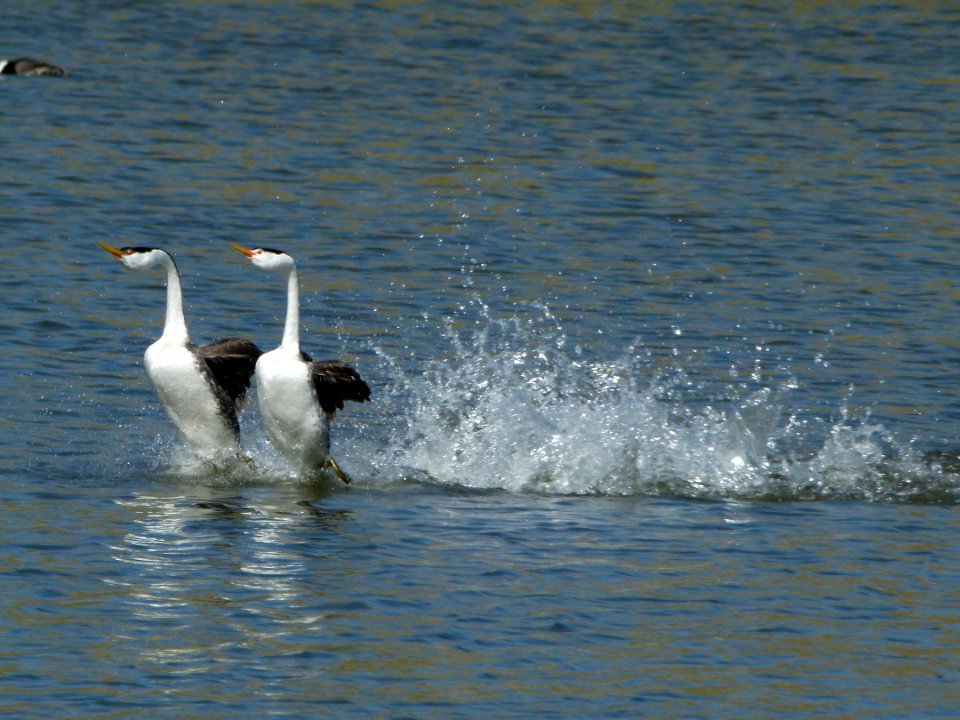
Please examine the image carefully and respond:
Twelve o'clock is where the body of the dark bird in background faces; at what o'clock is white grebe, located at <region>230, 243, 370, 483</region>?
The white grebe is roughly at 9 o'clock from the dark bird in background.

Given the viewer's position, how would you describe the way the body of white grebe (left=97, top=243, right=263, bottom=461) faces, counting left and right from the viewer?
facing to the left of the viewer

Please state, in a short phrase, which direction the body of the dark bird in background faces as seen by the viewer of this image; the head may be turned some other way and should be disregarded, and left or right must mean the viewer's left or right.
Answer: facing to the left of the viewer

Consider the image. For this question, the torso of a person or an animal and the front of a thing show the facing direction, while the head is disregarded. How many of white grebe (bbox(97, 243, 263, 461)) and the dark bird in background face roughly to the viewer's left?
2

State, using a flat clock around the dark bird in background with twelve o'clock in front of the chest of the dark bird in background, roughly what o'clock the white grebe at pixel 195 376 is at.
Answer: The white grebe is roughly at 9 o'clock from the dark bird in background.

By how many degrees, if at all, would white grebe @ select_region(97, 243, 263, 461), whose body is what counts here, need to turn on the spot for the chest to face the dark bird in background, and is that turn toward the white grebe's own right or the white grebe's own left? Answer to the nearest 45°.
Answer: approximately 90° to the white grebe's own right

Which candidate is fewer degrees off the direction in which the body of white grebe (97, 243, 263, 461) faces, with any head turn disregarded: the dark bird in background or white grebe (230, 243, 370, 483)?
the dark bird in background

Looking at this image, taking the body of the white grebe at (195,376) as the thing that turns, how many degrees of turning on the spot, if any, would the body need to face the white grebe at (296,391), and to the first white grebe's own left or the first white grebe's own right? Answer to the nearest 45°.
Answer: approximately 135° to the first white grebe's own left

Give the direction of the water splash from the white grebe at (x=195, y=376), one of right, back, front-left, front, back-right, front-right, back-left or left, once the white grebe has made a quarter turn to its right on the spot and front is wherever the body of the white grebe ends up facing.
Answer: right
